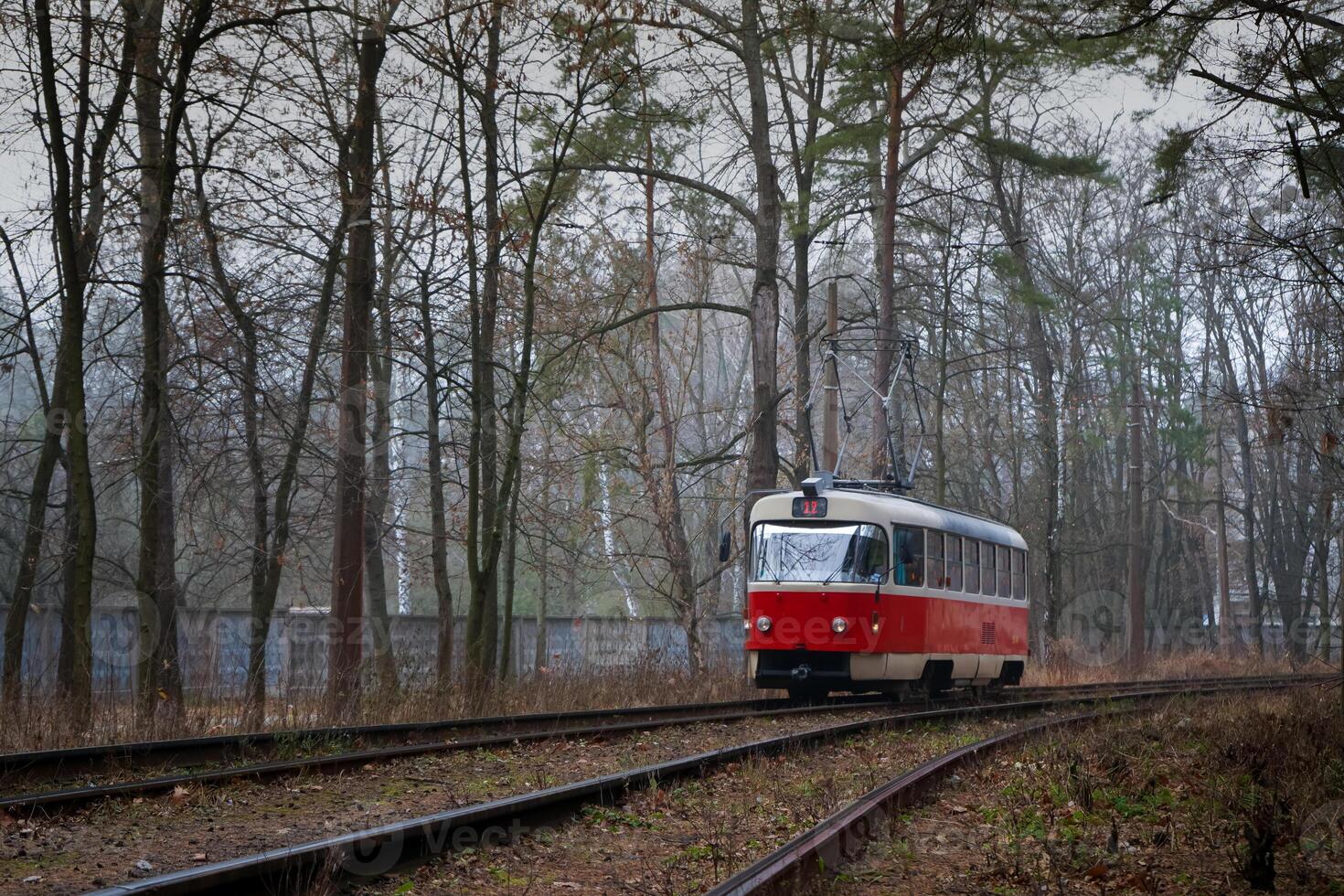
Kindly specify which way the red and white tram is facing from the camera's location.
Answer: facing the viewer and to the left of the viewer

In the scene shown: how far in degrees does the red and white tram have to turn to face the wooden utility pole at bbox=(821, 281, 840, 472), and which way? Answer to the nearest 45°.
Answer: approximately 135° to its right

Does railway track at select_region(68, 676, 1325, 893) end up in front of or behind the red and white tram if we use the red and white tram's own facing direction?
in front

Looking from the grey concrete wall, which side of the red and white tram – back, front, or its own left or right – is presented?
right
